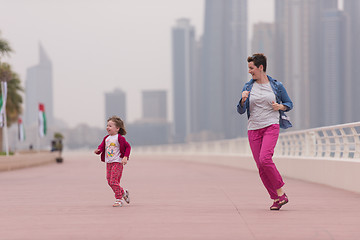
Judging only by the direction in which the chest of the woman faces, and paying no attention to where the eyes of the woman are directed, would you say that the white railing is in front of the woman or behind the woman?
behind

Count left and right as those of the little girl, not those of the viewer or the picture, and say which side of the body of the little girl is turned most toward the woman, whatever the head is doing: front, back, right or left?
left

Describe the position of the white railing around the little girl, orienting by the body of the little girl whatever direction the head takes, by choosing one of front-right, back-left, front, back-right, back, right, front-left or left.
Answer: back

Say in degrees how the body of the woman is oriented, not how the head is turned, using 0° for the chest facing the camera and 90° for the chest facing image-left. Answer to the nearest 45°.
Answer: approximately 45°

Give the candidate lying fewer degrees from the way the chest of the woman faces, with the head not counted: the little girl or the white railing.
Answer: the little girl

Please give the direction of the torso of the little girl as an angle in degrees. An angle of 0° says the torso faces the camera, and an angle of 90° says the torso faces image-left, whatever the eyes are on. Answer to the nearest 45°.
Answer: approximately 45°

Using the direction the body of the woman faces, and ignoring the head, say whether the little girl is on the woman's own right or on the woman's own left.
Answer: on the woman's own right
